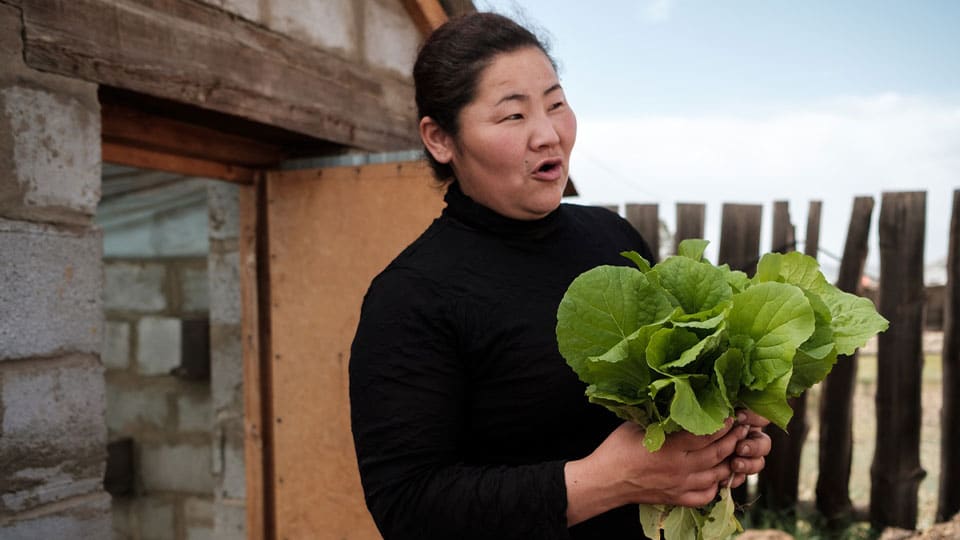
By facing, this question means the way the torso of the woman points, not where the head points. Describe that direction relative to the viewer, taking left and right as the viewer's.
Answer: facing the viewer and to the right of the viewer

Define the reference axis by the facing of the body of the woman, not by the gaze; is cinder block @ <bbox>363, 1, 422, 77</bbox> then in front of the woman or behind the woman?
behind

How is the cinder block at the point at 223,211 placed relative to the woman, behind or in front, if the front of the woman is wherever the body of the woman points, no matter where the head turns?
behind

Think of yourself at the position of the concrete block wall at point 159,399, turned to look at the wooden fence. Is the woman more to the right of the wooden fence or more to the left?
right

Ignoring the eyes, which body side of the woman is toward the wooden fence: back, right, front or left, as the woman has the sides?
left

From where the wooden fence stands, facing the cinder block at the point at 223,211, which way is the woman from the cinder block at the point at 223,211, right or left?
left

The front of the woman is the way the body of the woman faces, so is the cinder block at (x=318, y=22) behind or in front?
behind
